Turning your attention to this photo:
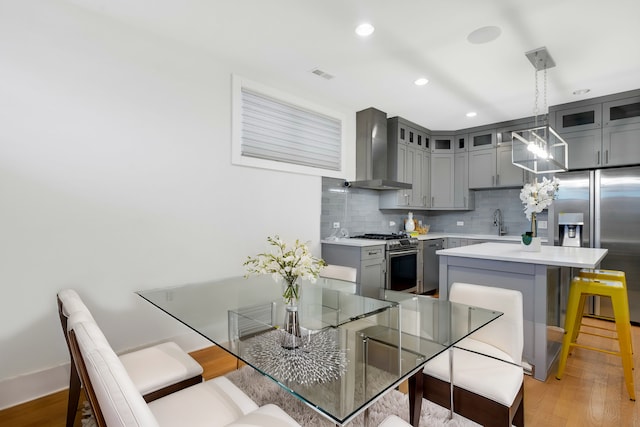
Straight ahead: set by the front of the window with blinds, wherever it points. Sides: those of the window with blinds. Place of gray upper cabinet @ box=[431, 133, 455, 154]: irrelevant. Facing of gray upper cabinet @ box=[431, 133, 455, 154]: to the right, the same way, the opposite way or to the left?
to the right

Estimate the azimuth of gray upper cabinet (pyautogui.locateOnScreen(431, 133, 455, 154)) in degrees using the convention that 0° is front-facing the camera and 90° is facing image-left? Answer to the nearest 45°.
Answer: approximately 0°

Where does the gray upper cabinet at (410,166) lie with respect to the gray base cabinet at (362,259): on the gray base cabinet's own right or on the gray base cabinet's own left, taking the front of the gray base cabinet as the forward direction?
on the gray base cabinet's own left

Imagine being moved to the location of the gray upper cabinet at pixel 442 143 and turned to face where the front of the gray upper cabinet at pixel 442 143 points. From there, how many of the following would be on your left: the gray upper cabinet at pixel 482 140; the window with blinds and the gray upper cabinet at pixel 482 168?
2

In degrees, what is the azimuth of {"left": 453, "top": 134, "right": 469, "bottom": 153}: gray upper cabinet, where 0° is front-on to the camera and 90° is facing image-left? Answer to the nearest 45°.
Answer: approximately 0°

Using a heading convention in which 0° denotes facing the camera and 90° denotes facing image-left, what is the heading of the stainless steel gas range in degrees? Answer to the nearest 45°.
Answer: approximately 315°

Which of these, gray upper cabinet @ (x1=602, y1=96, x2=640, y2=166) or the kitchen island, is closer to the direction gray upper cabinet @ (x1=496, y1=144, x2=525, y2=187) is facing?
the kitchen island

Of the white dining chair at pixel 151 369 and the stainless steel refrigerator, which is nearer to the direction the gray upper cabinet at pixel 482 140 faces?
the white dining chair

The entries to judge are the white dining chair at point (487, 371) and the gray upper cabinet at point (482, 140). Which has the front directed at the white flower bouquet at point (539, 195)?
the gray upper cabinet

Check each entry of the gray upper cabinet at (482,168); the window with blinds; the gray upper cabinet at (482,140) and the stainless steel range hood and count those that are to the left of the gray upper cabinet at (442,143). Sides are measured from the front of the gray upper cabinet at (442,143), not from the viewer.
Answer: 2
